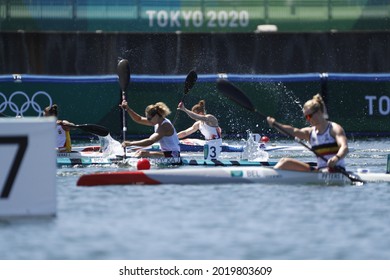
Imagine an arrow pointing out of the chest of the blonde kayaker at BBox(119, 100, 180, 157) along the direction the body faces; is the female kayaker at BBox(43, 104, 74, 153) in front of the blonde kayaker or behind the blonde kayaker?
in front

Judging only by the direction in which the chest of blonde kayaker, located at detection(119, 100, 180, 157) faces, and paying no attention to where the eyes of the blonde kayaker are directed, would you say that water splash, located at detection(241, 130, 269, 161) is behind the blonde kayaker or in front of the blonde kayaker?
behind

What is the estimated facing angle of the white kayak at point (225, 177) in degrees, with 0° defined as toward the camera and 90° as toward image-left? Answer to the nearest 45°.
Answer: approximately 90°

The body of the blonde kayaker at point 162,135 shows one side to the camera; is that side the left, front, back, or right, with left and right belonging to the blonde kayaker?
left

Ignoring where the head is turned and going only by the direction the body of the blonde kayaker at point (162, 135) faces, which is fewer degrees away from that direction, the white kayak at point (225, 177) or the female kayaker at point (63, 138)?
the female kayaker

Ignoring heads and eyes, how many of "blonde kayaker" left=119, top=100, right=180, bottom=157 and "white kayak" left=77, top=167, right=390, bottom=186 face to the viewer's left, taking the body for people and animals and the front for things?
2
